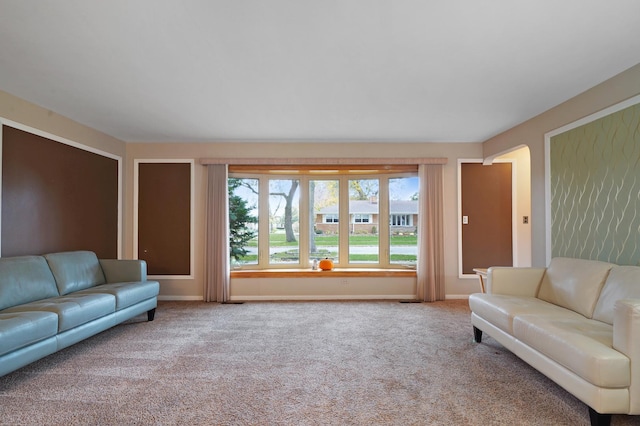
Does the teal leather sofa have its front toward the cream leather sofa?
yes

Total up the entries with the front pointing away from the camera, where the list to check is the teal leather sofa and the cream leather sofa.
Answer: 0

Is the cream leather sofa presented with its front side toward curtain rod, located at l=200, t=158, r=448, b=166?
no

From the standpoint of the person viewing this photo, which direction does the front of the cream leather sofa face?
facing the viewer and to the left of the viewer

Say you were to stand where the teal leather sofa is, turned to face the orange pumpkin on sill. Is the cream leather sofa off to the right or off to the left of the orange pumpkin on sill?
right

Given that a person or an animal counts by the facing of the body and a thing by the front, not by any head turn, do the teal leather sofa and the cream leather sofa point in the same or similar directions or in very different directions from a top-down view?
very different directions

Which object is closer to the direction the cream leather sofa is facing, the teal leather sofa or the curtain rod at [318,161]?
the teal leather sofa

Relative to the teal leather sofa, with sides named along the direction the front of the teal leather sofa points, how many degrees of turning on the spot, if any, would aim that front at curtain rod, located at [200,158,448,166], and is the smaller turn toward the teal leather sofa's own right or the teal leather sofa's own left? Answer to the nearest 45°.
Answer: approximately 45° to the teal leather sofa's own left

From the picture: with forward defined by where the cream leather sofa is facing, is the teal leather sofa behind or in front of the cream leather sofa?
in front

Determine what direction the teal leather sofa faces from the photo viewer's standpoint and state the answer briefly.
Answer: facing the viewer and to the right of the viewer

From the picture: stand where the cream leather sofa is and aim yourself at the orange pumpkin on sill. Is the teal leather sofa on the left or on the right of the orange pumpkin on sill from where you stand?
left

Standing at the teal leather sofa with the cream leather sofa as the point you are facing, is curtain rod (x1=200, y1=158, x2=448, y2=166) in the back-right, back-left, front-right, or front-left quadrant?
front-left

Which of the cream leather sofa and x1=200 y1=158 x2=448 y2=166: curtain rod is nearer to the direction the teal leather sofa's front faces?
the cream leather sofa
